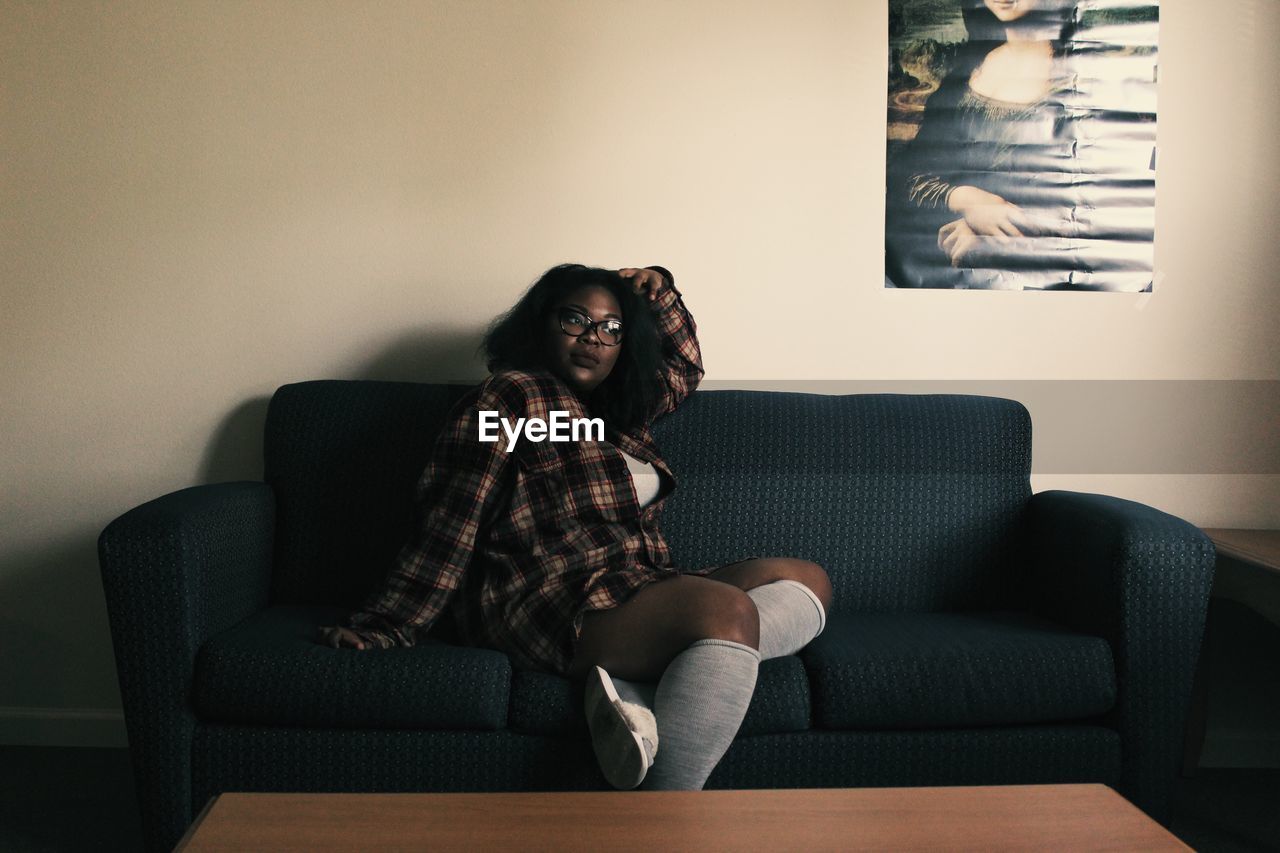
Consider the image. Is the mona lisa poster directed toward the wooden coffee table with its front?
yes

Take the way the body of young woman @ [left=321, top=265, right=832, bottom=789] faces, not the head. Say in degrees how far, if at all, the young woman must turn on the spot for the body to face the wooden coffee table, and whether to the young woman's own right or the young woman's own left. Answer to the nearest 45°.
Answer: approximately 45° to the young woman's own right

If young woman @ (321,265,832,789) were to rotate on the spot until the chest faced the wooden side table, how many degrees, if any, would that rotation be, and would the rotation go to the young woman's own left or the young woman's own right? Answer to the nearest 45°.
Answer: approximately 45° to the young woman's own left

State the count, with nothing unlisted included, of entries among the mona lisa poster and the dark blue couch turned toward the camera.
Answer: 2

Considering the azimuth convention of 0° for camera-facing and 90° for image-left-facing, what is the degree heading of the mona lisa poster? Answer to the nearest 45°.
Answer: approximately 0°
